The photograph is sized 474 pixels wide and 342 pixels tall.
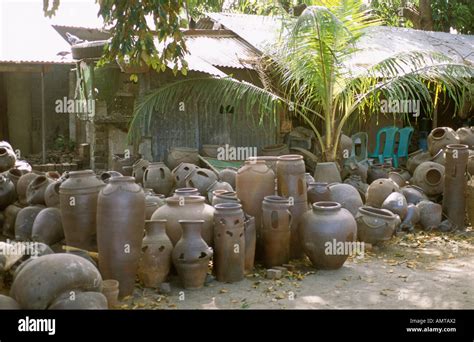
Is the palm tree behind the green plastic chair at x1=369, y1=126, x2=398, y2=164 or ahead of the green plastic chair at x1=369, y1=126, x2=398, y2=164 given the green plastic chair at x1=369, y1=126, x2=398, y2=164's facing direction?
ahead

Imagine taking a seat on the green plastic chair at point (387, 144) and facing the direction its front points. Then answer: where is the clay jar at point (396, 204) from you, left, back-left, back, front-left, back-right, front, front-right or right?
front-left

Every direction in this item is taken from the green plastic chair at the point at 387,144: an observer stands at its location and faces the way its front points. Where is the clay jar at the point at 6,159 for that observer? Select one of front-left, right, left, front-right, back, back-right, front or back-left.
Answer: front

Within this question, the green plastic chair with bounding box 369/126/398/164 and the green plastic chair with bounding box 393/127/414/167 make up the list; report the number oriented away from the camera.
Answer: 0

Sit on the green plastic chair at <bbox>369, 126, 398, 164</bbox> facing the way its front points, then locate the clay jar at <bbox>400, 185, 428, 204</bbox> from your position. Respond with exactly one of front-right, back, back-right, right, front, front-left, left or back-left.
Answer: front-left

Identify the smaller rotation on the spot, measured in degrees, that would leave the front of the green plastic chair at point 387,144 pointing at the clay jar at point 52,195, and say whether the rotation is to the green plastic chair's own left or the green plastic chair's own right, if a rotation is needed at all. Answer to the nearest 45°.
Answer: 0° — it already faces it

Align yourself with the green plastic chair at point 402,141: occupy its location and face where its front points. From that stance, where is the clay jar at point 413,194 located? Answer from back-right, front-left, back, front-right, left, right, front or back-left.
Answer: front-left

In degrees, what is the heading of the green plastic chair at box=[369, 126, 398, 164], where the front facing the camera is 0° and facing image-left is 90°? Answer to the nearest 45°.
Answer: approximately 45°

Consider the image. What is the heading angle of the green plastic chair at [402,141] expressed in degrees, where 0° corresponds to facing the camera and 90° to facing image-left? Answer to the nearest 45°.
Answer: approximately 45°
